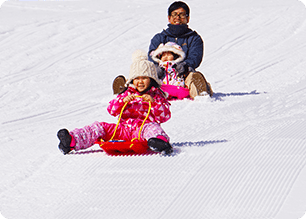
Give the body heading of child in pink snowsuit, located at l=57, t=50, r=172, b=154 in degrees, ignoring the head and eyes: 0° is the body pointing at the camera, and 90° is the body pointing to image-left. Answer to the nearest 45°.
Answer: approximately 0°

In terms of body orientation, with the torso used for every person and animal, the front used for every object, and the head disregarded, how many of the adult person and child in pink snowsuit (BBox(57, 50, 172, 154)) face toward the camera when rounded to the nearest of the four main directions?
2

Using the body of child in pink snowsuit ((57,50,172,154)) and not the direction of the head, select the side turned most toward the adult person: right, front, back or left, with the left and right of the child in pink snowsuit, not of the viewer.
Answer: back

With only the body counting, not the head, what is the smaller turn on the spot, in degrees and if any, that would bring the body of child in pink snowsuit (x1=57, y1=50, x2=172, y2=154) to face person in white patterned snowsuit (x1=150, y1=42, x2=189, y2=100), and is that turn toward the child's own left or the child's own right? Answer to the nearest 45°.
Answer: approximately 180°

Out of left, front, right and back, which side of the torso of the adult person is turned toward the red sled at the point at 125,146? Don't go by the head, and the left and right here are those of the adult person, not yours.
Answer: front
